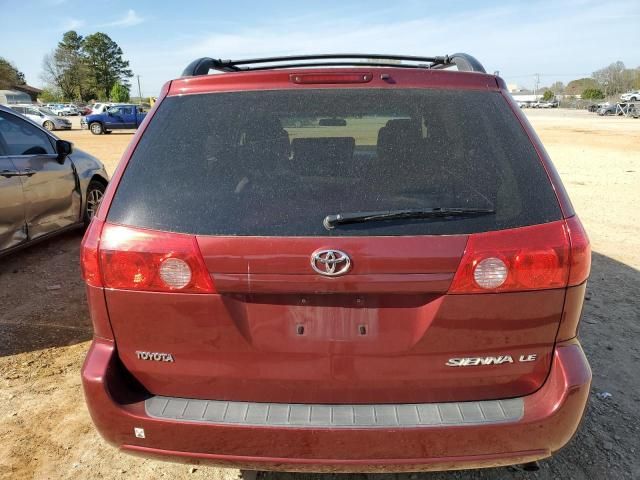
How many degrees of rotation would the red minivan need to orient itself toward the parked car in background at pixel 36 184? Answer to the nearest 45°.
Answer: approximately 45° to its left

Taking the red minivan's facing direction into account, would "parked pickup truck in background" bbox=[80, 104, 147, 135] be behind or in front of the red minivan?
in front

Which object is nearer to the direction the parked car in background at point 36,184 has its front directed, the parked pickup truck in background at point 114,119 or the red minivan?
the parked pickup truck in background

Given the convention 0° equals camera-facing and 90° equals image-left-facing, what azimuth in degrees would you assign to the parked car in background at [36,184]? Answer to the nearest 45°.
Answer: approximately 225°

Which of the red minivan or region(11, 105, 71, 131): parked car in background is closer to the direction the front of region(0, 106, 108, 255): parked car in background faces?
the parked car in background

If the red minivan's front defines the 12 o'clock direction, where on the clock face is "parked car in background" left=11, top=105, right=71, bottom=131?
The parked car in background is roughly at 11 o'clock from the red minivan.

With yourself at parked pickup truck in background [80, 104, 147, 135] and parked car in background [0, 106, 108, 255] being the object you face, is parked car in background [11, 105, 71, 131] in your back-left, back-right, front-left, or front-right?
back-right

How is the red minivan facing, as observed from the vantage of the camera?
facing away from the viewer

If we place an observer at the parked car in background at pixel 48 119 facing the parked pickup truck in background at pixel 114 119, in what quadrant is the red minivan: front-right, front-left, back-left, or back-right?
front-right

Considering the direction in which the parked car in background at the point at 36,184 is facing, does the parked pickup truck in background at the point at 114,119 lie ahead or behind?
ahead
